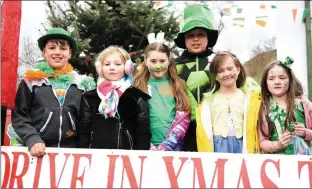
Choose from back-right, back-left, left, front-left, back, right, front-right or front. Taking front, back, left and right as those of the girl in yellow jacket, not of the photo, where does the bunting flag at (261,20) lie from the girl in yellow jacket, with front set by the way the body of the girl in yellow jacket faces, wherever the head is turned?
back

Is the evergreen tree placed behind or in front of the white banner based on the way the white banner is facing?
behind

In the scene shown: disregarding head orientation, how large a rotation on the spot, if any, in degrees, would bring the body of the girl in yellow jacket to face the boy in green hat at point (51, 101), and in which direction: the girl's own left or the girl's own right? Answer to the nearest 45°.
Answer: approximately 90° to the girl's own right

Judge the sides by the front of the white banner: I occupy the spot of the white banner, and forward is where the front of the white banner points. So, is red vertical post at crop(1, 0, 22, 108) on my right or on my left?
on my right

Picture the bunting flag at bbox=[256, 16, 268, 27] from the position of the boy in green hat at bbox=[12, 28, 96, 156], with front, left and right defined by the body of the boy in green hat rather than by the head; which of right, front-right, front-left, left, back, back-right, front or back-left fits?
back-left

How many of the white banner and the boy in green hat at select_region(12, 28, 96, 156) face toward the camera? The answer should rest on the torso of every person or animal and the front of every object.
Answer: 2

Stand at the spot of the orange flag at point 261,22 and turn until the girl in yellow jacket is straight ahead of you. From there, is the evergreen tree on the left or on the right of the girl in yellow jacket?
right
